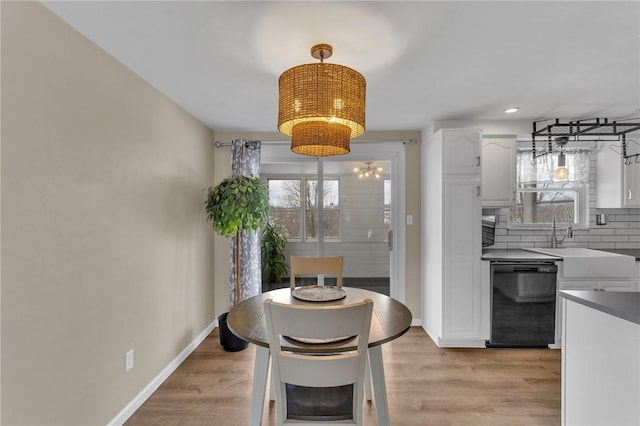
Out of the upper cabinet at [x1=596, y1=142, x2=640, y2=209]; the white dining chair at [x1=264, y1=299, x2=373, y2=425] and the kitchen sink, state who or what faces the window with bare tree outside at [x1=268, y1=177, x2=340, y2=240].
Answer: the white dining chair

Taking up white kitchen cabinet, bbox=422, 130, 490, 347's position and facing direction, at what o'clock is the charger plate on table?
The charger plate on table is roughly at 1 o'clock from the white kitchen cabinet.

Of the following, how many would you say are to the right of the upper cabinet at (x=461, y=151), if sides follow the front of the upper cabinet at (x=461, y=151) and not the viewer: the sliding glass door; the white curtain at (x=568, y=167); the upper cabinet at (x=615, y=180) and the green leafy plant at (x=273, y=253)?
2

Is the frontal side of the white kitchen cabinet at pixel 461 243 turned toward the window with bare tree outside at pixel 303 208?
no

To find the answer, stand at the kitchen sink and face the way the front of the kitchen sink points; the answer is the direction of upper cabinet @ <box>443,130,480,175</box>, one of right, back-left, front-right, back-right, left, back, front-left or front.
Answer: right

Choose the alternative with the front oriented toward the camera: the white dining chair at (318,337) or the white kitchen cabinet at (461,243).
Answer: the white kitchen cabinet

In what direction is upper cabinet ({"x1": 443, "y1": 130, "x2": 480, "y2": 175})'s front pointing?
toward the camera

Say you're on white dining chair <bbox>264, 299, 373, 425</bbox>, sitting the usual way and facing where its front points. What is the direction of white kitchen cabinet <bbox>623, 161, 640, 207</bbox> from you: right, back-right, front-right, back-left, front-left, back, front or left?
front-right

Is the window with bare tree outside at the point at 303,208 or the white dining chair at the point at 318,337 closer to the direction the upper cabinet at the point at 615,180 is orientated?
the white dining chair

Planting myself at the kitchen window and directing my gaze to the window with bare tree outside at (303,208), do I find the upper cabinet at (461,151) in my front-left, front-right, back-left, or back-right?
front-left

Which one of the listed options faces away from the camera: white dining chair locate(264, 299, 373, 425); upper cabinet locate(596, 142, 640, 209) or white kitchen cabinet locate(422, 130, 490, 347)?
the white dining chair

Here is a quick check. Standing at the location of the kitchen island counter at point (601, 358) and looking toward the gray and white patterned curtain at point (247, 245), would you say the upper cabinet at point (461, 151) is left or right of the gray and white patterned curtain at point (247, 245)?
right

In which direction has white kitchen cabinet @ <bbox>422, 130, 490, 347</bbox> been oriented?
toward the camera

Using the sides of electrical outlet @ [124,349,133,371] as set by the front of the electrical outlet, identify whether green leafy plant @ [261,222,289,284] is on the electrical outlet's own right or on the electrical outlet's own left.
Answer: on the electrical outlet's own left

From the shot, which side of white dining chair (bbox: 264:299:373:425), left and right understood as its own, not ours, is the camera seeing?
back

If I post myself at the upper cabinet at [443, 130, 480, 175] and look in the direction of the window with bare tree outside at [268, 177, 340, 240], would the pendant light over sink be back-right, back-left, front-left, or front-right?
back-right

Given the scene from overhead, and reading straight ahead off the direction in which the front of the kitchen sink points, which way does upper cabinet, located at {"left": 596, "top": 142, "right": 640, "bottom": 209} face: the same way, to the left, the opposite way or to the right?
the same way

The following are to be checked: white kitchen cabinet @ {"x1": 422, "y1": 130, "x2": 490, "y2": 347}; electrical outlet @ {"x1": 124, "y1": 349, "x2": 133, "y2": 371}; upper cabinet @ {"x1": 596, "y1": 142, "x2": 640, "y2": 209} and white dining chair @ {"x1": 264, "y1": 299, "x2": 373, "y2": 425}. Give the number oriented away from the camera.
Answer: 1

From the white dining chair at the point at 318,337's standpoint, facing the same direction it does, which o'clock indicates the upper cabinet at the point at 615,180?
The upper cabinet is roughly at 2 o'clock from the white dining chair.

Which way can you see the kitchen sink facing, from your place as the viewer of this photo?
facing the viewer and to the right of the viewer
